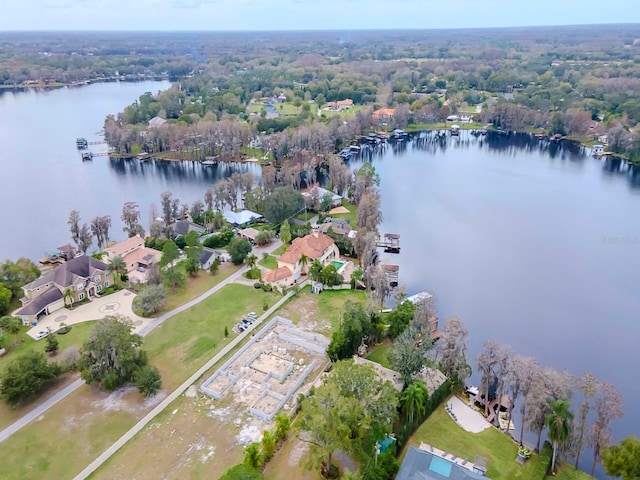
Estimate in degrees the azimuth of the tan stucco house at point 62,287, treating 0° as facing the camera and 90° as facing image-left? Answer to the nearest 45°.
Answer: approximately 315°

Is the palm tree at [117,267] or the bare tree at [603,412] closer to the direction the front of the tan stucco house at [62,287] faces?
the bare tree

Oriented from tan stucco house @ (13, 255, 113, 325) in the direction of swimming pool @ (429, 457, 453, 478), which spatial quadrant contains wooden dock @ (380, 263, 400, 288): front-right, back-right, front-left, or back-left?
front-left

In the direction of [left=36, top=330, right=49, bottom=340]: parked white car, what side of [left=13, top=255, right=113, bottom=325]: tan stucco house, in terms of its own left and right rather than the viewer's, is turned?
right

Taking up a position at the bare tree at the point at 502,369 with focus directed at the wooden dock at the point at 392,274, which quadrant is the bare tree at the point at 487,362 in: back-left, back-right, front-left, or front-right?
front-left

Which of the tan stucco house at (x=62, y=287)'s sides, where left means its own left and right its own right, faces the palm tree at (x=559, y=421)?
front

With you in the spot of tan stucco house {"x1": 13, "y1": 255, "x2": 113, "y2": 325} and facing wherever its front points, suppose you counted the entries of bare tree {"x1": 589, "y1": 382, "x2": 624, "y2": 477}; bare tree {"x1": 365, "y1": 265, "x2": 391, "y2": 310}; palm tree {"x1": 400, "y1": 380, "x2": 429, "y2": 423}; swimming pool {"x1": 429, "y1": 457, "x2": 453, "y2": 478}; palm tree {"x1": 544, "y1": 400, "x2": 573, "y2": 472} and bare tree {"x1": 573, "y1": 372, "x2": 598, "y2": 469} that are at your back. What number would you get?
0

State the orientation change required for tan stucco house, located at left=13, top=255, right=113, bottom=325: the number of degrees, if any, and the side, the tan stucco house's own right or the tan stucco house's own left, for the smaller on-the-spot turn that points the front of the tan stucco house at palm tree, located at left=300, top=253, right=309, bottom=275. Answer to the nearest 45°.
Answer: approximately 45° to the tan stucco house's own left

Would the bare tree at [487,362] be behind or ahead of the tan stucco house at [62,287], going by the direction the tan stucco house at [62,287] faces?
ahead

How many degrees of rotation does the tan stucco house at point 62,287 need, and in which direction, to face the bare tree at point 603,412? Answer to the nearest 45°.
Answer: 0° — it already faces it

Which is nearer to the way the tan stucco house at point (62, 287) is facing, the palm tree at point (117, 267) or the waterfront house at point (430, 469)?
the waterfront house

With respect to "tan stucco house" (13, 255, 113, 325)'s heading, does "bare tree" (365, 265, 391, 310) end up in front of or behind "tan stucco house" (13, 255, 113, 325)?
in front

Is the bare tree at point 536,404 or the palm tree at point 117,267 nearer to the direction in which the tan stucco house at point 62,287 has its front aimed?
the bare tree

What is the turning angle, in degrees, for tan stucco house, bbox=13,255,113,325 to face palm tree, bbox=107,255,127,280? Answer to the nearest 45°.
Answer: approximately 90° to its left

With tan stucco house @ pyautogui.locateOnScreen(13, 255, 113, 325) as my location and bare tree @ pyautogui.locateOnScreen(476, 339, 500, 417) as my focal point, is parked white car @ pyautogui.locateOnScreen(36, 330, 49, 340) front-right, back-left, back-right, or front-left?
front-right

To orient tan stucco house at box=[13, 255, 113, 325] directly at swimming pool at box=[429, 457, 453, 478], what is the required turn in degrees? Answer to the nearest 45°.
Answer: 0° — it already faces it

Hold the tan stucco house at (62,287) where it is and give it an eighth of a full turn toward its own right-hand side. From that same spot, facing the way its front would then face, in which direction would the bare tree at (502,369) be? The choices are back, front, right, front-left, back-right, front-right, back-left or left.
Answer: front-left
